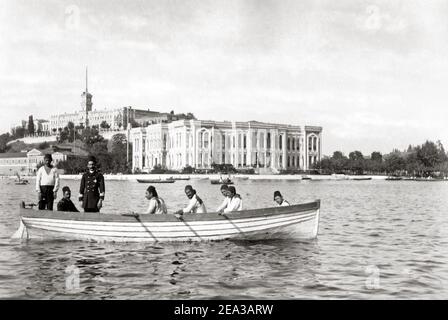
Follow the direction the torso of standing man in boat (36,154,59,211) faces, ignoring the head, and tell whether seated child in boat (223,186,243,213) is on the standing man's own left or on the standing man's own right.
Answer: on the standing man's own left

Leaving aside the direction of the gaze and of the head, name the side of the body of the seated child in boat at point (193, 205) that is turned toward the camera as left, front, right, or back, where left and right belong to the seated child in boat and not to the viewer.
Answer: left

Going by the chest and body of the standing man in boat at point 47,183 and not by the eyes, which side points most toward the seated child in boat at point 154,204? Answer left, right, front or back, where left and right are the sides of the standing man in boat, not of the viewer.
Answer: left

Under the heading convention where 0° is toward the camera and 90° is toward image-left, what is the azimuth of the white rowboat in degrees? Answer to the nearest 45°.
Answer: approximately 270°

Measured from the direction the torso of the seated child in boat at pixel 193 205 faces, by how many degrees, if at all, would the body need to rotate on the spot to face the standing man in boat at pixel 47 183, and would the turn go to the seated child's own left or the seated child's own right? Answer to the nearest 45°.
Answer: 0° — they already face them

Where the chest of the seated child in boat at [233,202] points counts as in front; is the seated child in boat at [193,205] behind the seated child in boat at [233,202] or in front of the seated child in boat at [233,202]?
in front

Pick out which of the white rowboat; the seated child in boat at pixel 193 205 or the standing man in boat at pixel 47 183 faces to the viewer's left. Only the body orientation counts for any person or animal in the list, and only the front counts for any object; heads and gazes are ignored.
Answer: the seated child in boat

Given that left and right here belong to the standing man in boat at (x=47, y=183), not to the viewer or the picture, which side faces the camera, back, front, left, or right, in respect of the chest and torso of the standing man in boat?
front
